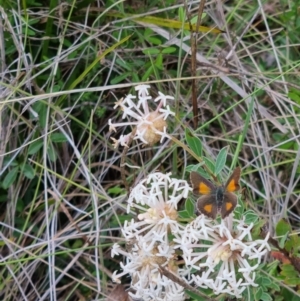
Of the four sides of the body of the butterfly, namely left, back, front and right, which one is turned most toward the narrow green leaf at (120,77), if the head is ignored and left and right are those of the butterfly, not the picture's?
front

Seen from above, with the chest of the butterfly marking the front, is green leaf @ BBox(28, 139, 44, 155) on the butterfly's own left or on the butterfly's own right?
on the butterfly's own left

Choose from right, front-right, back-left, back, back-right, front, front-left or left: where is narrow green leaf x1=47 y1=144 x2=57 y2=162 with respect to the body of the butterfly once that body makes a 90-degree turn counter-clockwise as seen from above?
front-right

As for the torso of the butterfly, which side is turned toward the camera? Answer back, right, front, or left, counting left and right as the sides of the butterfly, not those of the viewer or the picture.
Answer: back

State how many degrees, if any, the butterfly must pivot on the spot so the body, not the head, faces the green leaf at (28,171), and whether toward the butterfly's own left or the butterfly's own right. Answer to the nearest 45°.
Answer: approximately 45° to the butterfly's own left
